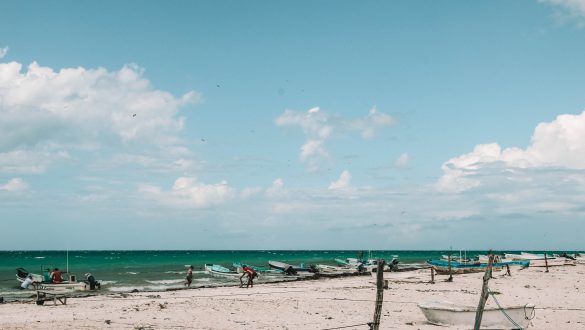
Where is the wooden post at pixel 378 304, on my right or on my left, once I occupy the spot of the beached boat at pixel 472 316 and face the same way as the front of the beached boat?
on my left

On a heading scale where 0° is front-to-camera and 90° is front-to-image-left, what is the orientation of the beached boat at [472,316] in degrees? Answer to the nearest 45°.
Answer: approximately 90°
